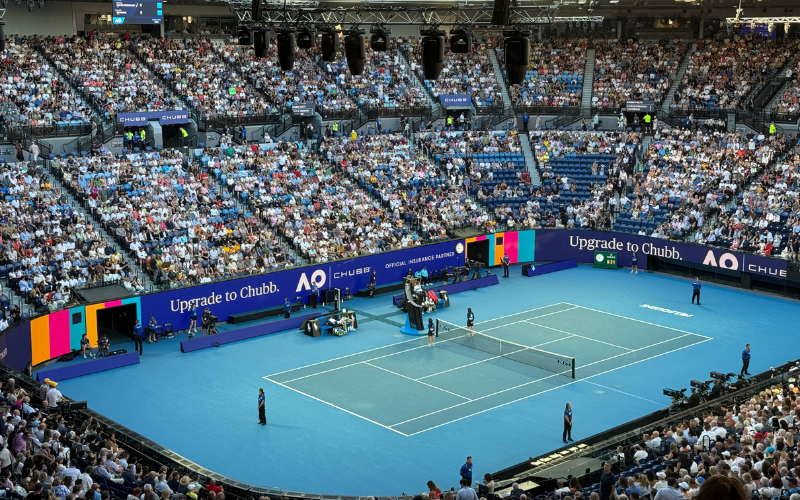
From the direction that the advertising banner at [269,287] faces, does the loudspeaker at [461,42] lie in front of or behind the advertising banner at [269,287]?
in front

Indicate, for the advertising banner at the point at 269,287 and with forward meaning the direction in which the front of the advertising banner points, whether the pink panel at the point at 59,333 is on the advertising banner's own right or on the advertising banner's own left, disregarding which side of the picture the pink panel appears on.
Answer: on the advertising banner's own right

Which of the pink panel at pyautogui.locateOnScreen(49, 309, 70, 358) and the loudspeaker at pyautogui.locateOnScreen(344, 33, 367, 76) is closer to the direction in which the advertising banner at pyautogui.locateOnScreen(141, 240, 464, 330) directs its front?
the loudspeaker

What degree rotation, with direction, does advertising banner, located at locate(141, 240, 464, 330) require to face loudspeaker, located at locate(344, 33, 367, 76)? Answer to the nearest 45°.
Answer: approximately 45° to its right

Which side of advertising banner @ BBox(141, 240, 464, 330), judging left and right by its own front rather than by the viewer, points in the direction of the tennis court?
front

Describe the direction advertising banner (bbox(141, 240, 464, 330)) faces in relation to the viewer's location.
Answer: facing the viewer and to the right of the viewer

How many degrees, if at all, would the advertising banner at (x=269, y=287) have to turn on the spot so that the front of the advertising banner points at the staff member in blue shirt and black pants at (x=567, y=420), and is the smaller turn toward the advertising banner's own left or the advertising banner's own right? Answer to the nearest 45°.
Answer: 0° — it already faces them

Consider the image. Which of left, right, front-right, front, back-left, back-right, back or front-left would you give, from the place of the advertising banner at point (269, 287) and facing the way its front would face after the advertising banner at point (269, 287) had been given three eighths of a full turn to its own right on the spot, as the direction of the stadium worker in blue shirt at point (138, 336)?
front-left

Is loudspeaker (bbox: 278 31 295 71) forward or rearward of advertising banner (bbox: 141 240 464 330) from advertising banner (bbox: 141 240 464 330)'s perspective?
forward

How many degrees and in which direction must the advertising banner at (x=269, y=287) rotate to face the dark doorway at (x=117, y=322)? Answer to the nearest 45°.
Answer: approximately 90° to its right

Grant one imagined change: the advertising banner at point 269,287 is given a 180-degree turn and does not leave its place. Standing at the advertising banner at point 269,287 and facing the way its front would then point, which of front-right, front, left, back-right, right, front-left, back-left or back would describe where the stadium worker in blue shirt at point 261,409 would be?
back-left

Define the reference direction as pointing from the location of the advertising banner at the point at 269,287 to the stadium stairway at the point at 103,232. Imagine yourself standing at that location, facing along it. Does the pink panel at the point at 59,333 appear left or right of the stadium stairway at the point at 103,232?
left
